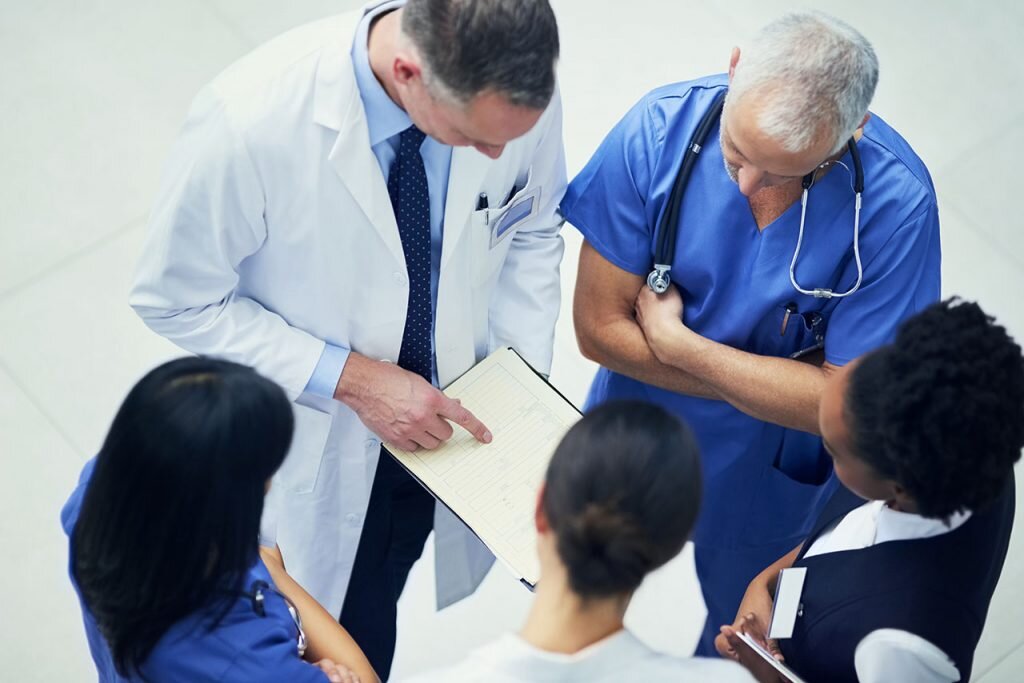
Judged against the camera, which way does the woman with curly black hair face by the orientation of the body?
to the viewer's left

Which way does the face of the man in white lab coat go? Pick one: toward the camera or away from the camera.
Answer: toward the camera

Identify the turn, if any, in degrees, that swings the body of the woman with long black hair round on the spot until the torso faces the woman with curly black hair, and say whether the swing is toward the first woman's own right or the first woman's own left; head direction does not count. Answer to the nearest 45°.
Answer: approximately 45° to the first woman's own right

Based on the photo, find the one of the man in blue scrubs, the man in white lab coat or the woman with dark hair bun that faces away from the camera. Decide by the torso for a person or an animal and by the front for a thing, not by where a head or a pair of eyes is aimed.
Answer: the woman with dark hair bun

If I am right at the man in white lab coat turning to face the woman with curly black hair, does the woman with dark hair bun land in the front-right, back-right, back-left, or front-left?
front-right

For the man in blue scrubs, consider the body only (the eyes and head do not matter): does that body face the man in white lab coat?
no

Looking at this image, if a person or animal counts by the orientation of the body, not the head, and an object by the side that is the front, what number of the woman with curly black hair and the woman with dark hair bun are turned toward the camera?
0

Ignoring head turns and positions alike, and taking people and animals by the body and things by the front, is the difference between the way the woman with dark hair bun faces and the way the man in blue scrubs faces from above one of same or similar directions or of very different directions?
very different directions

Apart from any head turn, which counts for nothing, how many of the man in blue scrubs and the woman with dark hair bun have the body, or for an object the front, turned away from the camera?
1

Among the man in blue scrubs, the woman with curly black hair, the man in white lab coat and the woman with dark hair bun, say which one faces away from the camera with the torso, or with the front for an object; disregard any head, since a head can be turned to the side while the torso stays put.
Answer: the woman with dark hair bun

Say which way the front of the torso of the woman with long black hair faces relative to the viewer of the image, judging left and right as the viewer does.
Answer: facing away from the viewer and to the right of the viewer

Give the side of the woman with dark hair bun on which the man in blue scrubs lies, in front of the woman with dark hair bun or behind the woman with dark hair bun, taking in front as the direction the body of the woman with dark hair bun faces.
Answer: in front

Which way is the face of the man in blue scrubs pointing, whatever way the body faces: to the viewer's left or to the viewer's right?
to the viewer's left

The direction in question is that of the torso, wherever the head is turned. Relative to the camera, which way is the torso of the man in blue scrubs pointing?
toward the camera

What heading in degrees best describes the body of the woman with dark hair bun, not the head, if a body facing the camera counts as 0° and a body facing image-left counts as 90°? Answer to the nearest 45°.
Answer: approximately 180°
